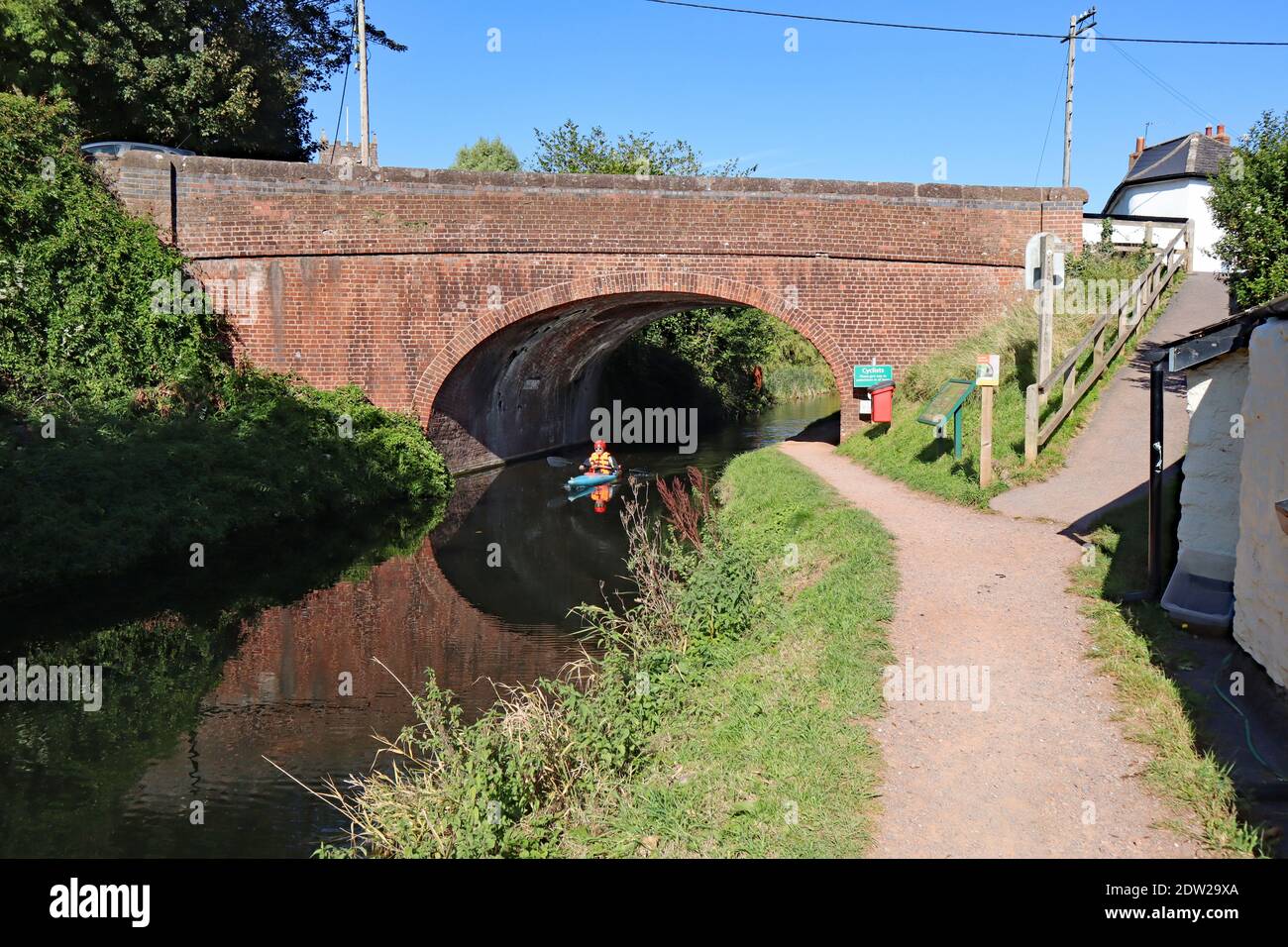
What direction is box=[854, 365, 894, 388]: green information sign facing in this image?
toward the camera

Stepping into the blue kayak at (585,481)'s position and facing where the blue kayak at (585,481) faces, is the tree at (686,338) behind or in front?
behind

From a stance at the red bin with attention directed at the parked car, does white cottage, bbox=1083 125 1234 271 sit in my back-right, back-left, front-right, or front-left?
back-right

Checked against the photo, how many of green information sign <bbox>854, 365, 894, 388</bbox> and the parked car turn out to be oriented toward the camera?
1

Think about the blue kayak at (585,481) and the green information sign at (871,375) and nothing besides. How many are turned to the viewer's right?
0

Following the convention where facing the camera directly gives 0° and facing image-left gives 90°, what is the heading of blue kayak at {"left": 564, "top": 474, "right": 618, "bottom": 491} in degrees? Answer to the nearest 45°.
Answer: approximately 45°
